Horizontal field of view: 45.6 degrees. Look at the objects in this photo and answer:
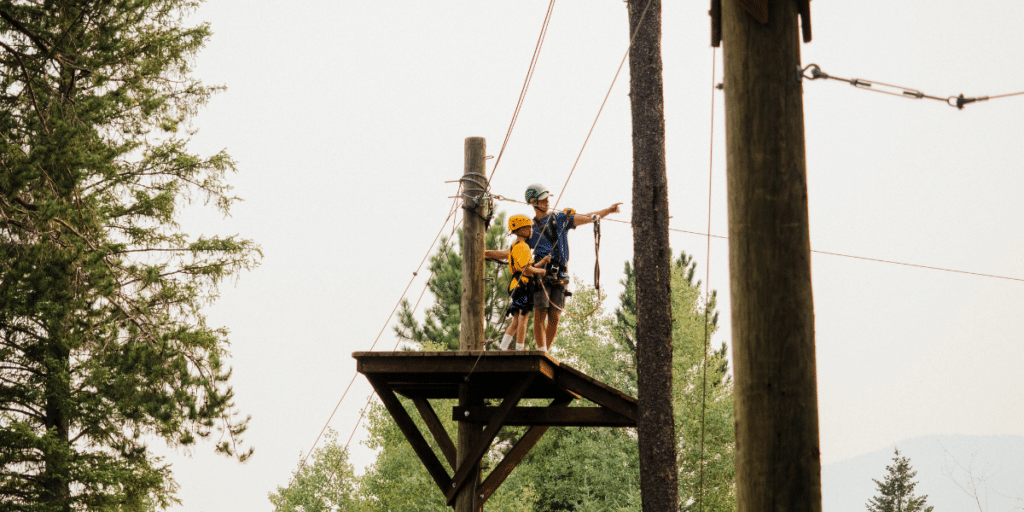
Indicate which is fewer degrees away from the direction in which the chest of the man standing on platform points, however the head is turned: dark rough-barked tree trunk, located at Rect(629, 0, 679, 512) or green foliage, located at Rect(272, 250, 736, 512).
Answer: the dark rough-barked tree trunk

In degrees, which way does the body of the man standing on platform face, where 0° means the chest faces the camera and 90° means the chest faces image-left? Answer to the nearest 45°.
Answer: approximately 315°

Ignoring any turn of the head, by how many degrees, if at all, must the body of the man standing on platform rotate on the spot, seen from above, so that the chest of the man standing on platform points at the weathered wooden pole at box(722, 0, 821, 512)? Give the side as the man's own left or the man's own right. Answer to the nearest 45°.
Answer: approximately 45° to the man's own right

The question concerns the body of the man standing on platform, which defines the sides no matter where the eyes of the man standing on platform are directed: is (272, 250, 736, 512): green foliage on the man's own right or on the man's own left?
on the man's own left

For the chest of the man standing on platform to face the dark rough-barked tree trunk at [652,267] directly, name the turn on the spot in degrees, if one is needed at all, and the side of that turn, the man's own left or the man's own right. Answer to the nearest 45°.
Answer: approximately 45° to the man's own left

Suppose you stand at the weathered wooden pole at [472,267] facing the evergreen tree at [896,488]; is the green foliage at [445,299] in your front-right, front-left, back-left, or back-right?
front-left

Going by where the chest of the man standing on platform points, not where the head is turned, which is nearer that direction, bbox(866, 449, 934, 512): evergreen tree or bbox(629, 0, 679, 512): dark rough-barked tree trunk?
the dark rough-barked tree trunk

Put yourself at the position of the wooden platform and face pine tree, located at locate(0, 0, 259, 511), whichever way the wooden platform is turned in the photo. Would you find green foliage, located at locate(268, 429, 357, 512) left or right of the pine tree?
right
